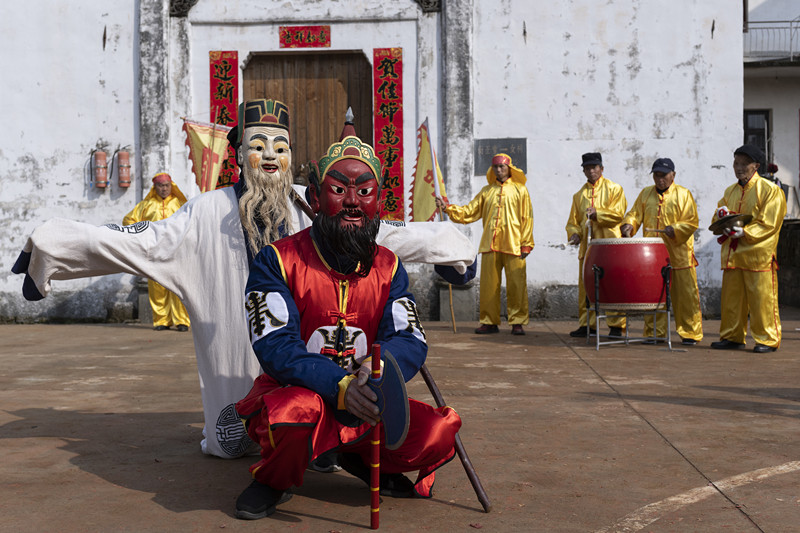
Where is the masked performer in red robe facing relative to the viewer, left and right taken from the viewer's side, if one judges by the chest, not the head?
facing the viewer

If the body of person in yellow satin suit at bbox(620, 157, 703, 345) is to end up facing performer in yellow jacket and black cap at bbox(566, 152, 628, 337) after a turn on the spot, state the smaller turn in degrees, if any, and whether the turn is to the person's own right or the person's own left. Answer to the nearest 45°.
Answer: approximately 90° to the person's own right

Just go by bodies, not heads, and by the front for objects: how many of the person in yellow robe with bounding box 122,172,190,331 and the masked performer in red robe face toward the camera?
2

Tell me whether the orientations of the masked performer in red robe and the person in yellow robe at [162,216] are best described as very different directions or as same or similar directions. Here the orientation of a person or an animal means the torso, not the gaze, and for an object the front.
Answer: same or similar directions

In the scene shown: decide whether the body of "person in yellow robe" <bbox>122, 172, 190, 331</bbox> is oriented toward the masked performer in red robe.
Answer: yes

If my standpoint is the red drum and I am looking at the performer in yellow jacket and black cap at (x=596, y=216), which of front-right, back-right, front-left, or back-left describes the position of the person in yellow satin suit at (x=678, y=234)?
front-right

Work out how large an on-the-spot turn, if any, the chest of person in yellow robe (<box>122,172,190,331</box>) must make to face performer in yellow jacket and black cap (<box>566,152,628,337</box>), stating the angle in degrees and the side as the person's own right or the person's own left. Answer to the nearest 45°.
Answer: approximately 45° to the person's own left

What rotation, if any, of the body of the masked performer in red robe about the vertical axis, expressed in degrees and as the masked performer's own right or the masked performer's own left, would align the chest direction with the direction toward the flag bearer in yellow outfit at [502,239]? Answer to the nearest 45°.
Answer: approximately 180°

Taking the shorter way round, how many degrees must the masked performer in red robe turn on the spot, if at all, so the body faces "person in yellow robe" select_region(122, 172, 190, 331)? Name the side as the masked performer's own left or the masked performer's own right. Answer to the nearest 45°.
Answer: approximately 180°

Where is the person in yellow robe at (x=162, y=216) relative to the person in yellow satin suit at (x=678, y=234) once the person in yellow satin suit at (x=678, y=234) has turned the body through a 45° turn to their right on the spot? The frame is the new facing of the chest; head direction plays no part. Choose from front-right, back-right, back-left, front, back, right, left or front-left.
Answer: front

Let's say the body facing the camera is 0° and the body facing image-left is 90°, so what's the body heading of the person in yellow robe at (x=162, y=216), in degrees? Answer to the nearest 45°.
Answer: approximately 0°

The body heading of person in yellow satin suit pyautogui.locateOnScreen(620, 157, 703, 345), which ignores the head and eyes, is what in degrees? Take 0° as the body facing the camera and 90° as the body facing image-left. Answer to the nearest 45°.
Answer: approximately 45°

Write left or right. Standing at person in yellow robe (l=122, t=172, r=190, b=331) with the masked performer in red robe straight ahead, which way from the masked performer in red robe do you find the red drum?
left
